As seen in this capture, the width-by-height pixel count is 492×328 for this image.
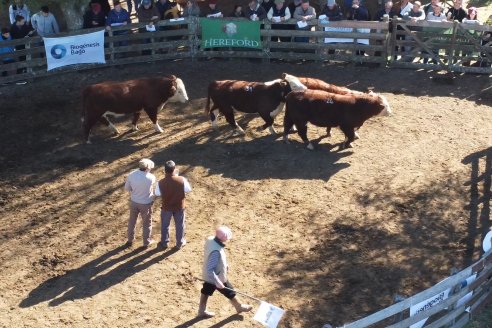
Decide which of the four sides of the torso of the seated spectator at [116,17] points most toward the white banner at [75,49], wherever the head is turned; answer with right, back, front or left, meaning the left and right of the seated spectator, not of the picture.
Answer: right

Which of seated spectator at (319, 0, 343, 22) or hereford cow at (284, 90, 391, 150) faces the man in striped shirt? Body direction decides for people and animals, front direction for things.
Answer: the seated spectator

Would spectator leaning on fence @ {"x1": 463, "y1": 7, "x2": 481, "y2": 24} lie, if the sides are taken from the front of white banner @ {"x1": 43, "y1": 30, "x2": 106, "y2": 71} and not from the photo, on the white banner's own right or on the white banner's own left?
on the white banner's own left

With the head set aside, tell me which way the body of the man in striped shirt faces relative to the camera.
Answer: to the viewer's right

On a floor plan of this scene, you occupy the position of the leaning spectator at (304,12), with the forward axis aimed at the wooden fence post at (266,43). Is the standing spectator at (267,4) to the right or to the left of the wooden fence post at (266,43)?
right

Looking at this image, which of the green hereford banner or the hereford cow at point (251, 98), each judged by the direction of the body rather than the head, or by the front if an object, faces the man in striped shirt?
the green hereford banner

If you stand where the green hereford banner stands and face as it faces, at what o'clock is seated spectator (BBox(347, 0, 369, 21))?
The seated spectator is roughly at 9 o'clock from the green hereford banner.

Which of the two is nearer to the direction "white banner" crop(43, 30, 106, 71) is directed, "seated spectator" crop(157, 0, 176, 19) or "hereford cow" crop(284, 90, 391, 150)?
the hereford cow

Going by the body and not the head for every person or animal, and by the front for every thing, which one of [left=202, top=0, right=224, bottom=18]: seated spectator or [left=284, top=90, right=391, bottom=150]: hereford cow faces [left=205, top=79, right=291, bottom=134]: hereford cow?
the seated spectator

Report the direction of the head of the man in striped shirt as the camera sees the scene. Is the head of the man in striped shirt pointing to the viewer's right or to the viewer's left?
to the viewer's right

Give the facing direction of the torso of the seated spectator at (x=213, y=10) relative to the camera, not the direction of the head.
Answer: toward the camera

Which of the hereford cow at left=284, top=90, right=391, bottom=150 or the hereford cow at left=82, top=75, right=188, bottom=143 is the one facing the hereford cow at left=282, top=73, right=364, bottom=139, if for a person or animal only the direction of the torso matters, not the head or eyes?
the hereford cow at left=82, top=75, right=188, bottom=143

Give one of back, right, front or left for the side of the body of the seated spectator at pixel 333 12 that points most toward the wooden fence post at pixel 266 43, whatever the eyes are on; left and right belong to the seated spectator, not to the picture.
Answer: right

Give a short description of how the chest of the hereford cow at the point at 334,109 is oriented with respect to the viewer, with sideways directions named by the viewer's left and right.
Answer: facing to the right of the viewer

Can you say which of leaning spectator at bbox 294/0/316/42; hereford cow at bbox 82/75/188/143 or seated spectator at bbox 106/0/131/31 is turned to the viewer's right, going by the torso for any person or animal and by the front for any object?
the hereford cow
